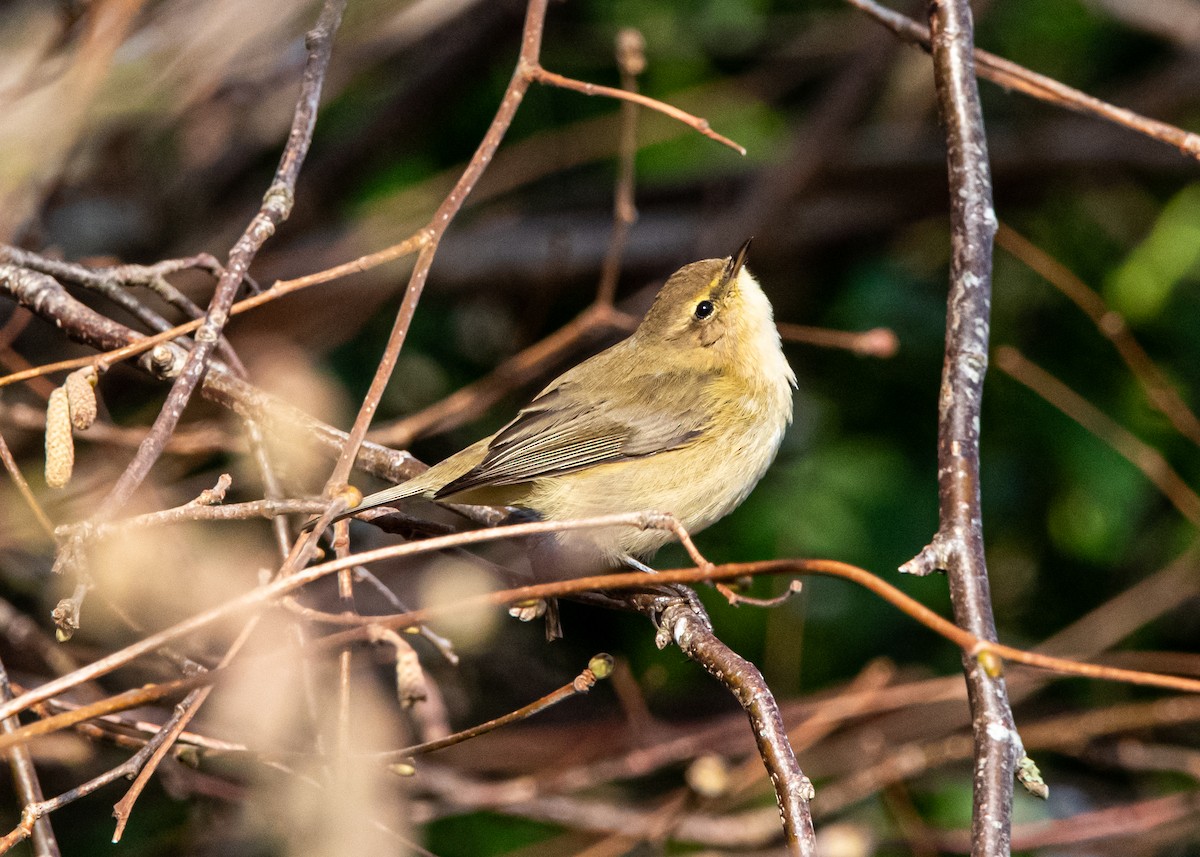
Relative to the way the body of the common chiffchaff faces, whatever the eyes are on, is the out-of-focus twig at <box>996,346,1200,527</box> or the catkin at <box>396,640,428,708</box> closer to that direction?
the out-of-focus twig

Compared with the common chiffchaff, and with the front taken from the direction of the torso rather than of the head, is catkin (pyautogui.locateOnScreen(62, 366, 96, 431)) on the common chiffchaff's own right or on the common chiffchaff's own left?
on the common chiffchaff's own right

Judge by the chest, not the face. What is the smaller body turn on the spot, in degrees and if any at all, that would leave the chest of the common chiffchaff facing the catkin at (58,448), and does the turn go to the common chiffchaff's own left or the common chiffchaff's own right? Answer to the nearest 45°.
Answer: approximately 135° to the common chiffchaff's own right

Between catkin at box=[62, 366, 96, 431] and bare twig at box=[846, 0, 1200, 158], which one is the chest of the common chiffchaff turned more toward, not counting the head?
the bare twig

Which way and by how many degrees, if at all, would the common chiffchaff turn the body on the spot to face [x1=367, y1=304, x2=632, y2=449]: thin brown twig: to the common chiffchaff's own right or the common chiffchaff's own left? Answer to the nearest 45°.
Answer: approximately 135° to the common chiffchaff's own left

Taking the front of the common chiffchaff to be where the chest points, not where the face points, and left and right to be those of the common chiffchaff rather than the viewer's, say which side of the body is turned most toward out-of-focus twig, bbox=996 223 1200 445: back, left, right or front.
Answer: front

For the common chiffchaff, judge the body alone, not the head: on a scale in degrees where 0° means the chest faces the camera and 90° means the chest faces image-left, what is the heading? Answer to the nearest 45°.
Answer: approximately 270°

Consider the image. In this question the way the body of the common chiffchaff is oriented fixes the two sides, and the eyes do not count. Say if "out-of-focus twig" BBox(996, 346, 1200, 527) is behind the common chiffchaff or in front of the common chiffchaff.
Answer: in front
